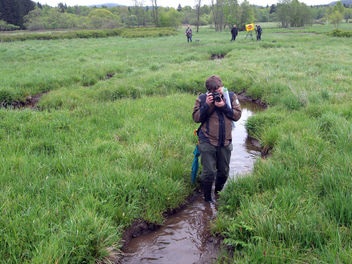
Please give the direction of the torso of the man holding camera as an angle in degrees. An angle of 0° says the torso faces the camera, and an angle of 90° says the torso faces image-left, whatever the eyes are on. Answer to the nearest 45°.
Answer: approximately 0°

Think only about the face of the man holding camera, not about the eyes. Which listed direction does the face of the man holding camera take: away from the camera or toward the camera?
toward the camera
